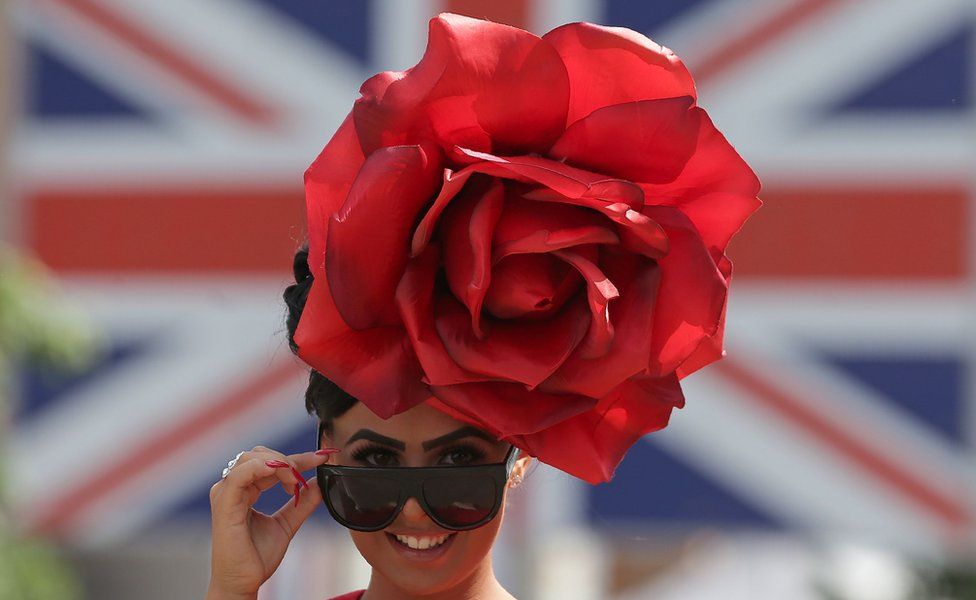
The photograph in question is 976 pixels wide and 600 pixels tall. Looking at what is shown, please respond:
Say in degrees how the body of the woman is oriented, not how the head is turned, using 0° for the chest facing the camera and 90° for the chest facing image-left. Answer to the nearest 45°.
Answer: approximately 0°

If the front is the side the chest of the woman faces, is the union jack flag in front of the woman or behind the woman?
behind
